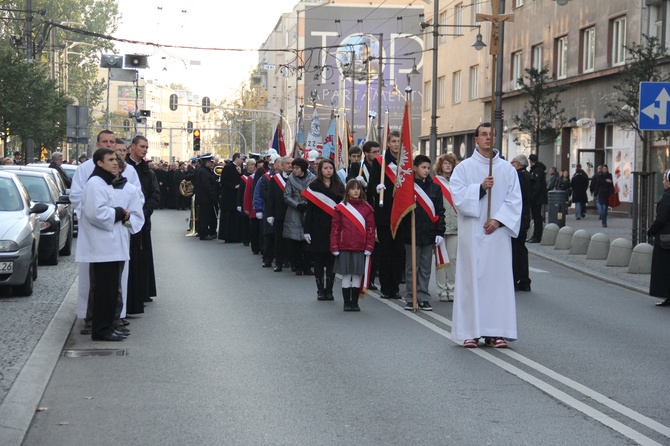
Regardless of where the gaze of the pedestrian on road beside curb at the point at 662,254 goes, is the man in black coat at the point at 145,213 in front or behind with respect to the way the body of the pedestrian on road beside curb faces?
in front

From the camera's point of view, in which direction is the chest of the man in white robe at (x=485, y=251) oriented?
toward the camera

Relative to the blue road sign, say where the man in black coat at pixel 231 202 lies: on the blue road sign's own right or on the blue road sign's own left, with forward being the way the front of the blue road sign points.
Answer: on the blue road sign's own right

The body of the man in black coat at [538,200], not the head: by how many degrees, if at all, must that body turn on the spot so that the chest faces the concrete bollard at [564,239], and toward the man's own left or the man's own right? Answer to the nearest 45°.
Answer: approximately 90° to the man's own left

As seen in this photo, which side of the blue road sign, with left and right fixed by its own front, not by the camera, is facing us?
front

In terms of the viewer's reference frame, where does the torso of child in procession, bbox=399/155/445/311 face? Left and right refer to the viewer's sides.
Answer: facing the viewer

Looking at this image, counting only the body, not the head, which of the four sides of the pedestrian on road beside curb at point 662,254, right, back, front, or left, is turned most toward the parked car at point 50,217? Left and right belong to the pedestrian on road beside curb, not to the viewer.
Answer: front
